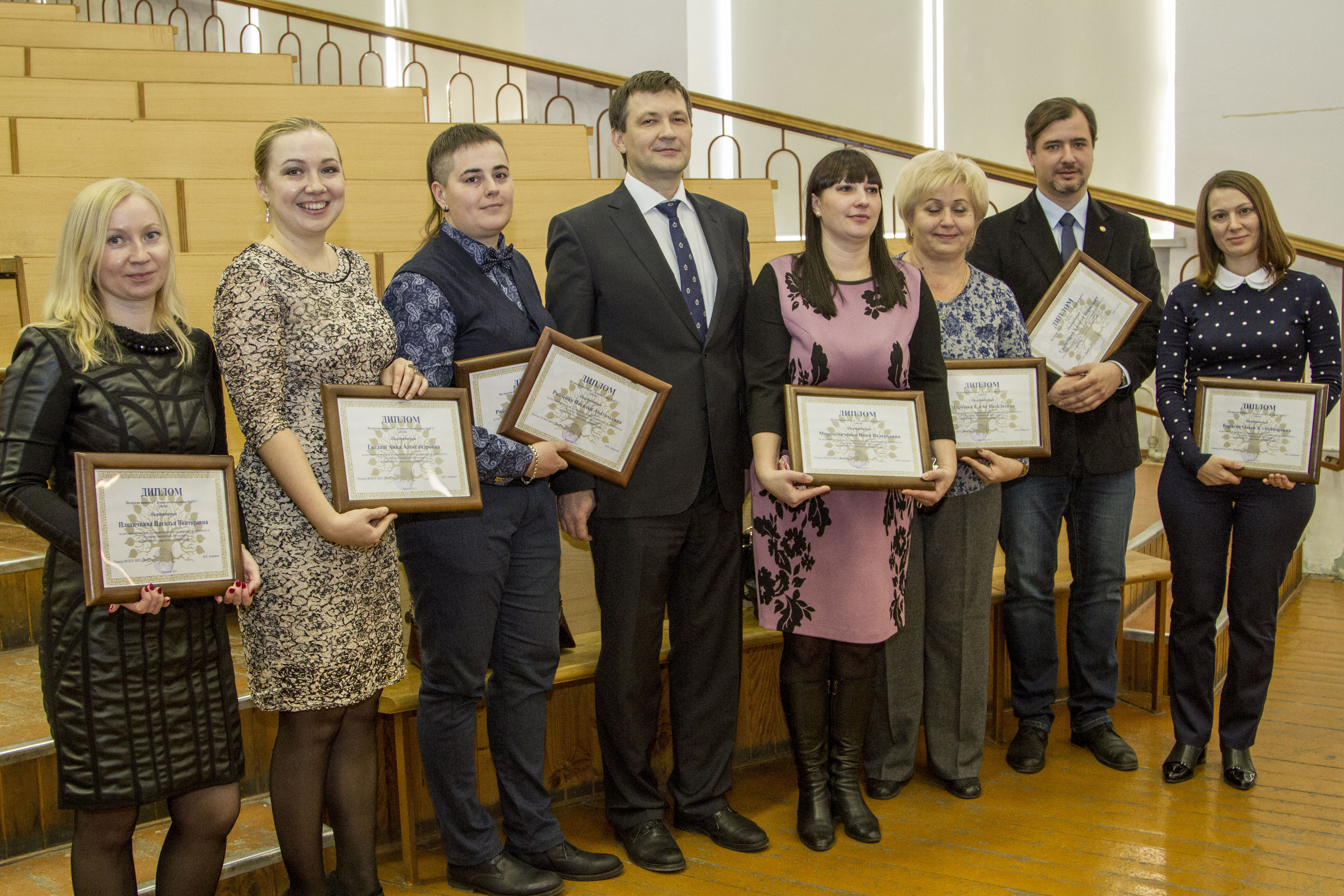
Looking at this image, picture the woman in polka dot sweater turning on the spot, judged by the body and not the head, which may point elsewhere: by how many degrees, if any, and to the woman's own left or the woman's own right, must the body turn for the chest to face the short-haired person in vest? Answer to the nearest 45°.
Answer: approximately 45° to the woman's own right

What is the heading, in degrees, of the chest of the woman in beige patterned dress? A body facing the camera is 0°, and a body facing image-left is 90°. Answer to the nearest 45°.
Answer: approximately 315°

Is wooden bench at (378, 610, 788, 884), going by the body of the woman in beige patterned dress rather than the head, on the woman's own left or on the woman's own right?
on the woman's own left

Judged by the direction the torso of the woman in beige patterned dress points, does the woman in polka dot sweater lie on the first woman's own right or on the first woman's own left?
on the first woman's own left

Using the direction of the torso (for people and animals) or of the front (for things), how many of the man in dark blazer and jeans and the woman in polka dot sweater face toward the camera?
2

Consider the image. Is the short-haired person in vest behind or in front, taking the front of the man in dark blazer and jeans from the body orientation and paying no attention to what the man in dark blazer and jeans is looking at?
in front

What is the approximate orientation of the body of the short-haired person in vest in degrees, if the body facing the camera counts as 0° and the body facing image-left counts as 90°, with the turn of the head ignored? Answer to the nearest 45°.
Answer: approximately 315°

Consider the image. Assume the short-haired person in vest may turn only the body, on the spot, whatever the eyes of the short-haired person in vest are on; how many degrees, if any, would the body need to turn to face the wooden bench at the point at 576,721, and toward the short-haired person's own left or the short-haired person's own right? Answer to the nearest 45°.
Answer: approximately 135° to the short-haired person's own left

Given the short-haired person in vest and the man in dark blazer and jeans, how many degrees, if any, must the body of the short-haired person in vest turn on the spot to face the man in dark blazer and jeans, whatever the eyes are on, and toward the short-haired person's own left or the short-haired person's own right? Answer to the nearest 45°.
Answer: approximately 45° to the short-haired person's own left
